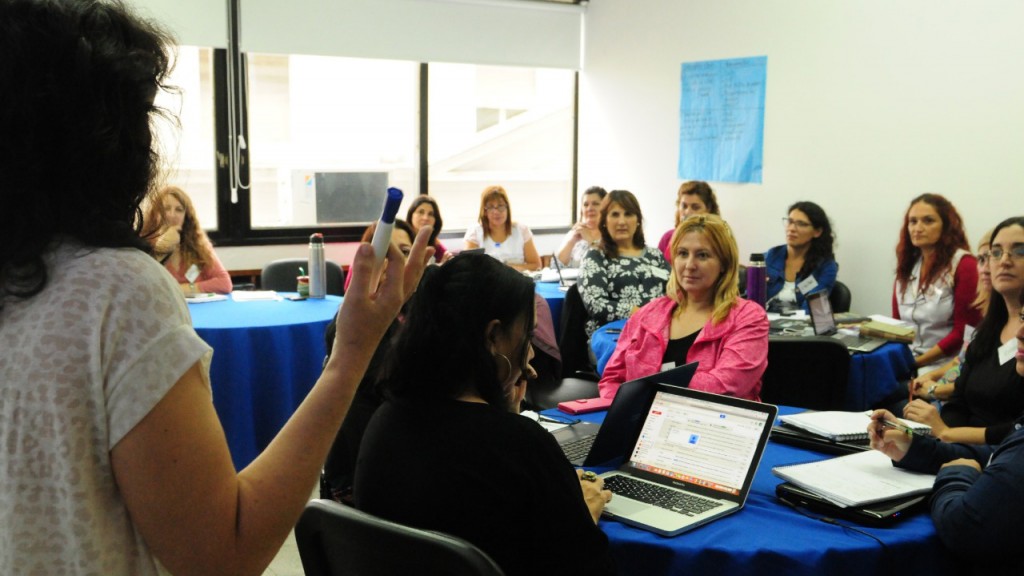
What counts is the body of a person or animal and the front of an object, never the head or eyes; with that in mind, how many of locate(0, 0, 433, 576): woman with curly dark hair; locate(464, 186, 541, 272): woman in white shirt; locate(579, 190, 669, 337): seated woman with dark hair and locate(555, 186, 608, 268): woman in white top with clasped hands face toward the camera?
3

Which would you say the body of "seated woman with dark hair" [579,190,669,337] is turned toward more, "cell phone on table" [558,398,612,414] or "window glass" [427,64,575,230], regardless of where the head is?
the cell phone on table

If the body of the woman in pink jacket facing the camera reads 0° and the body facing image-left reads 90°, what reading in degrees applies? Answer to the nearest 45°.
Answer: approximately 45°

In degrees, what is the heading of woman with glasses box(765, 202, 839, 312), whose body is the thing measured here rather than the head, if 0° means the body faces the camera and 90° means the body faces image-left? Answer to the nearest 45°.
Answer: approximately 45°

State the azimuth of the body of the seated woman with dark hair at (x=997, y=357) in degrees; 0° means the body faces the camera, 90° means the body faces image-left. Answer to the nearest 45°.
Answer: approximately 45°

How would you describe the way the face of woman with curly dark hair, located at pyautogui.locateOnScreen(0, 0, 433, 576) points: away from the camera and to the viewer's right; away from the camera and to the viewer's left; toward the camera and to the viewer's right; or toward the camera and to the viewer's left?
away from the camera and to the viewer's right

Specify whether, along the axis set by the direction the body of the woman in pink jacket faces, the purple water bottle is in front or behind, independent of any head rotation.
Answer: behind

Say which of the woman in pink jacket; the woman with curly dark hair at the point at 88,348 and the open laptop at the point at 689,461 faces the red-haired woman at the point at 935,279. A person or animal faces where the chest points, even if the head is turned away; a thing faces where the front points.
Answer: the woman with curly dark hair

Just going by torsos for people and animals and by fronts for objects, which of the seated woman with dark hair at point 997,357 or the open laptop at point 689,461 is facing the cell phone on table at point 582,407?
the seated woman with dark hair

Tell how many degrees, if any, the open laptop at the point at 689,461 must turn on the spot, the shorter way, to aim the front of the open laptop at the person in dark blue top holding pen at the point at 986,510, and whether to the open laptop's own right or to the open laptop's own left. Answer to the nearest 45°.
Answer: approximately 135° to the open laptop's own left

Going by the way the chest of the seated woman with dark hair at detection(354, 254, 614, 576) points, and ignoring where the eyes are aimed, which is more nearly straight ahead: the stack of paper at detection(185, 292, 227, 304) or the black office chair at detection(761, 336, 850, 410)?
the black office chair

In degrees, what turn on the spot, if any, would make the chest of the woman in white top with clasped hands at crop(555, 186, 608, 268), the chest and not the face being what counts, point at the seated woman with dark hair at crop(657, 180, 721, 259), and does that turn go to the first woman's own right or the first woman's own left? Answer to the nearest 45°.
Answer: approximately 45° to the first woman's own left

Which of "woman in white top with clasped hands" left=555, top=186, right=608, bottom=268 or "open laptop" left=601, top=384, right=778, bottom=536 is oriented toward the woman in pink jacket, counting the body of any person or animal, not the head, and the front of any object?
the woman in white top with clasped hands
